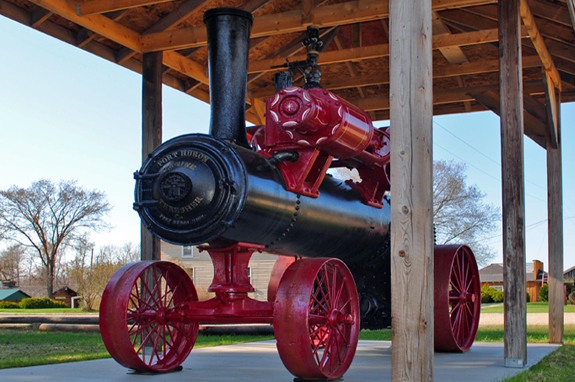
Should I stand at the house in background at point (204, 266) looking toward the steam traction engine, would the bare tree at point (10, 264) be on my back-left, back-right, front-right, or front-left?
back-right

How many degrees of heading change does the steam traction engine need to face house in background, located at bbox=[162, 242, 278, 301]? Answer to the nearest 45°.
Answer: approximately 135° to its right

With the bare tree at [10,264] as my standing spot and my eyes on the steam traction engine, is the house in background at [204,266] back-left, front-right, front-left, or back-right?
front-left

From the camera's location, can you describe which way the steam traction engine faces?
facing the viewer and to the left of the viewer

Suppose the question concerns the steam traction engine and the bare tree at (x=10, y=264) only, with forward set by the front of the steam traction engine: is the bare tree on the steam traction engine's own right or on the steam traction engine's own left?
on the steam traction engine's own right

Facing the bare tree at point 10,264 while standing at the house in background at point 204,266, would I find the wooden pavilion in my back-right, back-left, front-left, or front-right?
back-left
